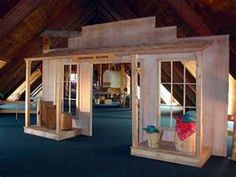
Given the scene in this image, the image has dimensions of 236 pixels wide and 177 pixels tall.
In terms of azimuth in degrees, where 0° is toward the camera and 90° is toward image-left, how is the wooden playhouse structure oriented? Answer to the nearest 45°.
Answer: approximately 45°

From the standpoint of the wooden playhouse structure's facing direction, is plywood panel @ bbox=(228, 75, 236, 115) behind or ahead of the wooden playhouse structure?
behind
